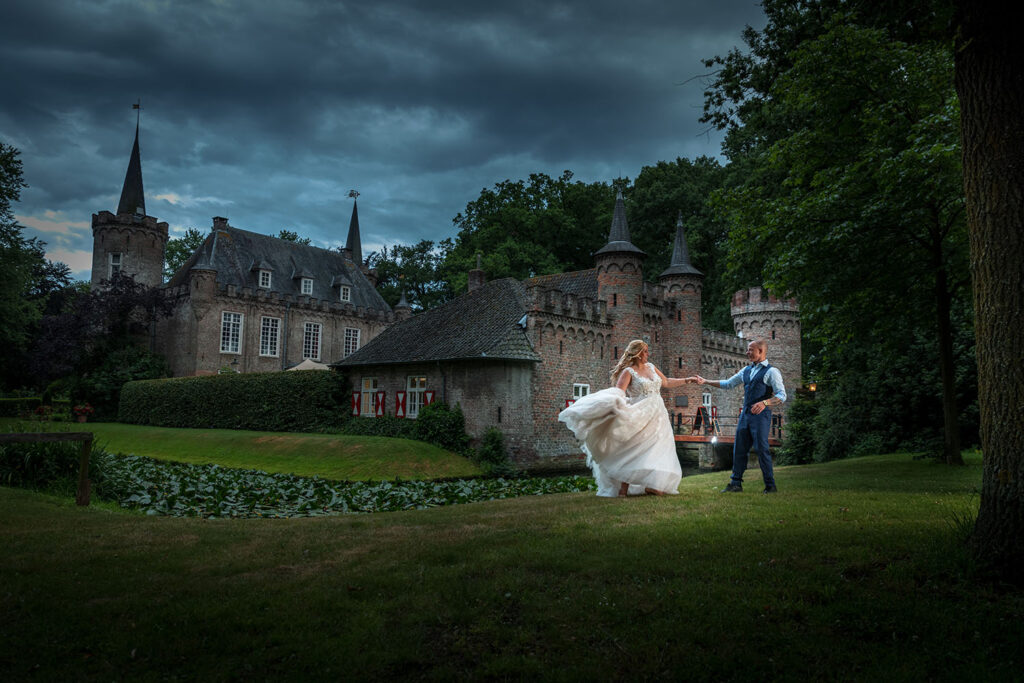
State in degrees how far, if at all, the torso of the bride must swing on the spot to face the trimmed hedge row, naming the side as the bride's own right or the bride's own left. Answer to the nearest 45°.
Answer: approximately 180°

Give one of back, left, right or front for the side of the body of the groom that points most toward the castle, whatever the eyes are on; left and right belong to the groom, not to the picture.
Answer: right

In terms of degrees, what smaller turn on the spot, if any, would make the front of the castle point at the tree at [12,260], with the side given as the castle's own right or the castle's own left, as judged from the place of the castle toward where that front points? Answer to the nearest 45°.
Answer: approximately 135° to the castle's own right

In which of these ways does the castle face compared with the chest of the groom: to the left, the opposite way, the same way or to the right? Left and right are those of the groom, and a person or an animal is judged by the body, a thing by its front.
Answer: to the left

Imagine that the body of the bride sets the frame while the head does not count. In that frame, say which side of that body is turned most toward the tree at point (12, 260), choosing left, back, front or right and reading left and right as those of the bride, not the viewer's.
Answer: back

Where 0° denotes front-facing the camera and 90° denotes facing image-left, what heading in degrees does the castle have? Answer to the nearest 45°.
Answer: approximately 315°

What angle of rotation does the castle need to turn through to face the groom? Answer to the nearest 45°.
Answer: approximately 45° to its right

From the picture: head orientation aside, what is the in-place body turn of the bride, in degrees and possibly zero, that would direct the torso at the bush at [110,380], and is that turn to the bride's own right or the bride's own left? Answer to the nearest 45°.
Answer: approximately 180°

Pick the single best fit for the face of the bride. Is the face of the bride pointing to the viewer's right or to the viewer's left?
to the viewer's right

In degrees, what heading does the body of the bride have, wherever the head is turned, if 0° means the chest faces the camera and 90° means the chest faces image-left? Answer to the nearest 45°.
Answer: approximately 315°

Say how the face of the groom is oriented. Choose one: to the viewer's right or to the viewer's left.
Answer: to the viewer's left

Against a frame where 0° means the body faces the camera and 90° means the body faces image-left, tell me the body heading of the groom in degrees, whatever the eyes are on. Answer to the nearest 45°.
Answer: approximately 45°
